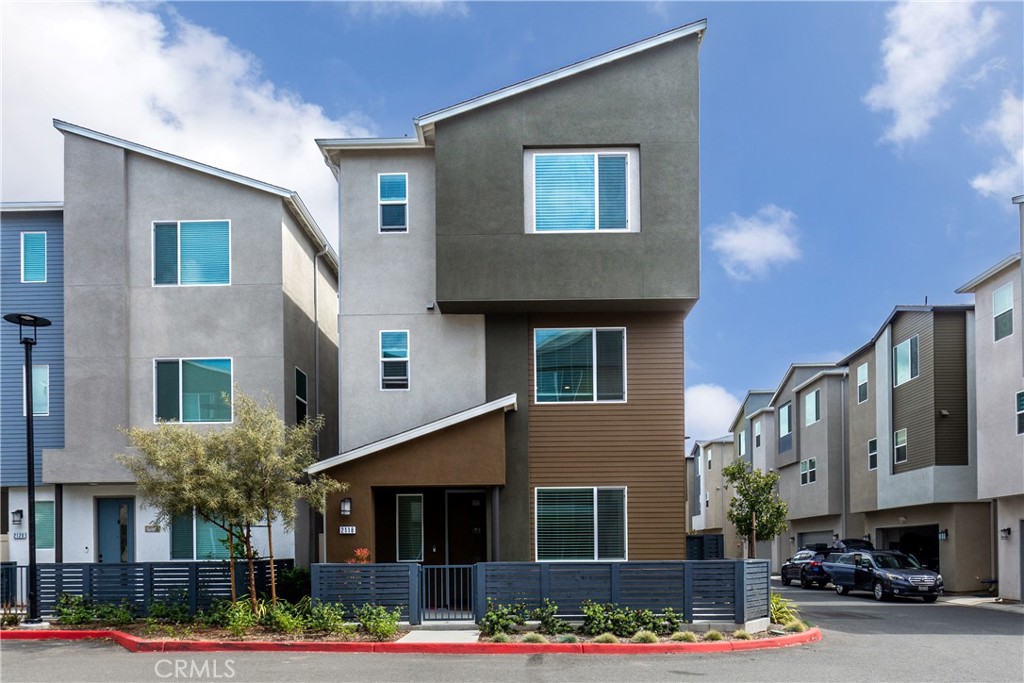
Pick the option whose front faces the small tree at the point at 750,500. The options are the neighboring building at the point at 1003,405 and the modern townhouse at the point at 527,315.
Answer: the neighboring building

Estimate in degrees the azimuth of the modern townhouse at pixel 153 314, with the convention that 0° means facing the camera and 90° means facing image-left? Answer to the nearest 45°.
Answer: approximately 0°

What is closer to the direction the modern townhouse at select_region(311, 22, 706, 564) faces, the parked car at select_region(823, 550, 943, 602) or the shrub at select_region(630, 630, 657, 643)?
the shrub

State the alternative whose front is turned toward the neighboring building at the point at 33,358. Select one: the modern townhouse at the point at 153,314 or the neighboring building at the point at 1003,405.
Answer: the neighboring building at the point at 1003,405

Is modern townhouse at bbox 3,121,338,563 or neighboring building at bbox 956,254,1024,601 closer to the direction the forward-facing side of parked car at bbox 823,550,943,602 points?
the neighboring building

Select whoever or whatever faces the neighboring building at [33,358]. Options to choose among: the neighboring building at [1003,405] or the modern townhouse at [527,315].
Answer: the neighboring building at [1003,405]

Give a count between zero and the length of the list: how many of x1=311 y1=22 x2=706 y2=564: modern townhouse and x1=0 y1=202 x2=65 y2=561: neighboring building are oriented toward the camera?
2

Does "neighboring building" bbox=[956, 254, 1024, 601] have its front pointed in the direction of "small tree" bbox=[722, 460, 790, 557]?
yes

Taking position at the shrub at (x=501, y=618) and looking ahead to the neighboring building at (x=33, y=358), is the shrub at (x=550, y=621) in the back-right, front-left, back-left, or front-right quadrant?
back-right

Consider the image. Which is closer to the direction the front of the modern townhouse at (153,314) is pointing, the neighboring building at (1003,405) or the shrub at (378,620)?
the shrub
